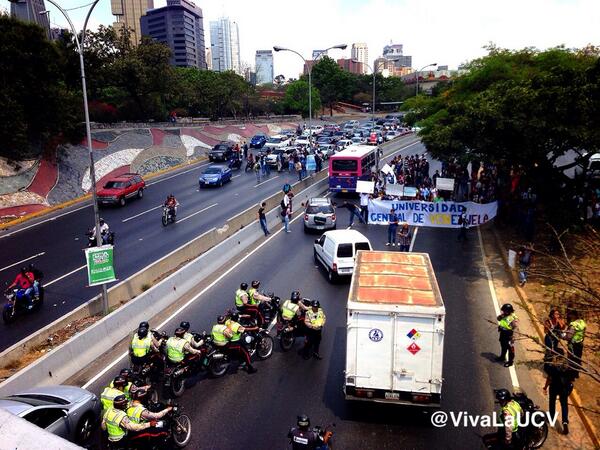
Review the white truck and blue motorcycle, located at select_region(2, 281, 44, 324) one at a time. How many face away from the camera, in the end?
1

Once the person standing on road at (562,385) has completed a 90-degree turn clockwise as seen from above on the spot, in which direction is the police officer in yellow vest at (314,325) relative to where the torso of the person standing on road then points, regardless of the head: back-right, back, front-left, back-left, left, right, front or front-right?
back

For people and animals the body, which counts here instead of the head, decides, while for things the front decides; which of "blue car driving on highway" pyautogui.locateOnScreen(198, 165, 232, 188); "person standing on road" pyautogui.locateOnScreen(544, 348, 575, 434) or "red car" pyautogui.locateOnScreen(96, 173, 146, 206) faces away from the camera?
the person standing on road

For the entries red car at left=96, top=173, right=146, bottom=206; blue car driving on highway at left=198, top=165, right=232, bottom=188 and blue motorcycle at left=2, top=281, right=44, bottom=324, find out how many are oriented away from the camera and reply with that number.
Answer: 0

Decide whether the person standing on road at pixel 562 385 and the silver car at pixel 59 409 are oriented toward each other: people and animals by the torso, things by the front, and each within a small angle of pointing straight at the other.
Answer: no

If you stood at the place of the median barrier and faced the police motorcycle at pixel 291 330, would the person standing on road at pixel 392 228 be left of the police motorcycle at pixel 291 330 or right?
left

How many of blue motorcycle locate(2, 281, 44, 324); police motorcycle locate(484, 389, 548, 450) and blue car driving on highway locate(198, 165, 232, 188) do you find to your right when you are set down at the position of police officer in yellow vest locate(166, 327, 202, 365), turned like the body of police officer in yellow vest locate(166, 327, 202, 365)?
1

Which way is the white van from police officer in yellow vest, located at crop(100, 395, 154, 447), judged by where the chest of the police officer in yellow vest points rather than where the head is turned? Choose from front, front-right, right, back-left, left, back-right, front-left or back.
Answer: front

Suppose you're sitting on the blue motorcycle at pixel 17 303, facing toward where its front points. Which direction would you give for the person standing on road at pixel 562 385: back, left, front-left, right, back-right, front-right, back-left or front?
left

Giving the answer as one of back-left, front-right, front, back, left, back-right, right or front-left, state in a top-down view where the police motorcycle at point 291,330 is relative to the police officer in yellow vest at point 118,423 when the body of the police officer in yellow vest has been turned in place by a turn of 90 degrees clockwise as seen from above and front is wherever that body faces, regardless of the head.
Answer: left

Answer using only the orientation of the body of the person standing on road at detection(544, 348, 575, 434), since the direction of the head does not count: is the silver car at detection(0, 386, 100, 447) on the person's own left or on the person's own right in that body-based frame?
on the person's own left

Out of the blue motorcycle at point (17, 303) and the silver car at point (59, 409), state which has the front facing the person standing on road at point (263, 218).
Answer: the silver car

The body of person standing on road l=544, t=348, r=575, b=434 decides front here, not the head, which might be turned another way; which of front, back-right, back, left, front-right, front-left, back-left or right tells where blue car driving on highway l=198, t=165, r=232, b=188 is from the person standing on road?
front-left

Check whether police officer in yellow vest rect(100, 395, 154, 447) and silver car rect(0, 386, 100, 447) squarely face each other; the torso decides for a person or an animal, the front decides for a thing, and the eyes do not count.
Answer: no

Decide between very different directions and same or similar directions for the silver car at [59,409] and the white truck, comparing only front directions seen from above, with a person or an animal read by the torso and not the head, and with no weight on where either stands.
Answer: same or similar directions

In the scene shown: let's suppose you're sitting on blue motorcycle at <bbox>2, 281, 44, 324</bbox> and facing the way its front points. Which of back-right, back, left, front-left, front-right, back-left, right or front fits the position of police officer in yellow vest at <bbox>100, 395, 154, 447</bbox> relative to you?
front-left

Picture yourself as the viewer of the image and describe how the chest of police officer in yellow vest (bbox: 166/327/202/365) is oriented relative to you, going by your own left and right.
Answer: facing away from the viewer and to the right of the viewer

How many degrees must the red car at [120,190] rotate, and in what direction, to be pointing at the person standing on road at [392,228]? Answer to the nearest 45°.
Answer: approximately 90° to its left

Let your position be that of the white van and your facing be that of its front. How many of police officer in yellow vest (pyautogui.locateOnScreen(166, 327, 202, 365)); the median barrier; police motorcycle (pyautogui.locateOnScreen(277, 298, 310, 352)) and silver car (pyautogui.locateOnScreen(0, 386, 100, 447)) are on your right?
0

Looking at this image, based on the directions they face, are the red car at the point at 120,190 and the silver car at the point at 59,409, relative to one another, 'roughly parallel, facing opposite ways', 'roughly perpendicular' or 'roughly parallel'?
roughly parallel, facing opposite ways

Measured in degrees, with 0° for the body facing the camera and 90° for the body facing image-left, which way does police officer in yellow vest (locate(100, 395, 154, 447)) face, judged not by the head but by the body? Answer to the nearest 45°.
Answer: approximately 225°
